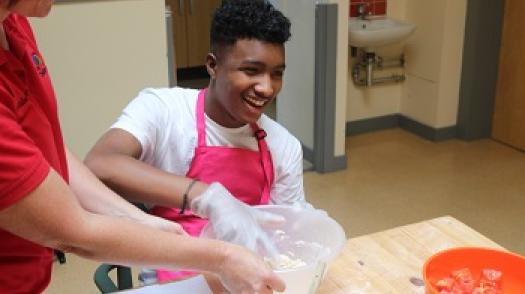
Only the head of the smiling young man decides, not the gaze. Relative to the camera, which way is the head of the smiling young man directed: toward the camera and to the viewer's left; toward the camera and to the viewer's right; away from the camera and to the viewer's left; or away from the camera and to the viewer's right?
toward the camera and to the viewer's right

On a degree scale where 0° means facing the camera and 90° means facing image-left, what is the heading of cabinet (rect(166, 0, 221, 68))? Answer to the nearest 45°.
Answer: approximately 0°

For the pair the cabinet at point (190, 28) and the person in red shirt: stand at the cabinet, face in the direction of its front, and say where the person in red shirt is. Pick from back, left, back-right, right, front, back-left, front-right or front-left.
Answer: front

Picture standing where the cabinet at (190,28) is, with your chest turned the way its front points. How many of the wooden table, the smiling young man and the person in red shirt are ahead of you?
3

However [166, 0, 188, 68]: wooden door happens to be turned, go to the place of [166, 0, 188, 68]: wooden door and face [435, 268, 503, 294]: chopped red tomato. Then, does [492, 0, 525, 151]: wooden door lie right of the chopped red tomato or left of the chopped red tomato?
left

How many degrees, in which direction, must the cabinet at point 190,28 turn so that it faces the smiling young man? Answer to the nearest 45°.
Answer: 0° — it already faces them

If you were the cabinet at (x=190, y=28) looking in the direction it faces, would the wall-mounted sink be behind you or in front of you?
in front

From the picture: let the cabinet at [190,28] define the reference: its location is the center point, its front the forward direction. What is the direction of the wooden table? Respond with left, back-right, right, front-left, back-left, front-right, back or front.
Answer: front

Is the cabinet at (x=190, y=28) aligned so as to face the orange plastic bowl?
yes

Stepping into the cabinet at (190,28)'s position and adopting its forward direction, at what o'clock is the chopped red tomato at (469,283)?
The chopped red tomato is roughly at 12 o'clock from the cabinet.

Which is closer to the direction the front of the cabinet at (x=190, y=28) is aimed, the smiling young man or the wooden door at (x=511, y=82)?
the smiling young man

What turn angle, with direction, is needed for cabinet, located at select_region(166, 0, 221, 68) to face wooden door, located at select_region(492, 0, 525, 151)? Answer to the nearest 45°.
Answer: approximately 45° to its left

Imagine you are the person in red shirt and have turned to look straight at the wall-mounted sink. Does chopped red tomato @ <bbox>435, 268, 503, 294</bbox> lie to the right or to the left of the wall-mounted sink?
right
